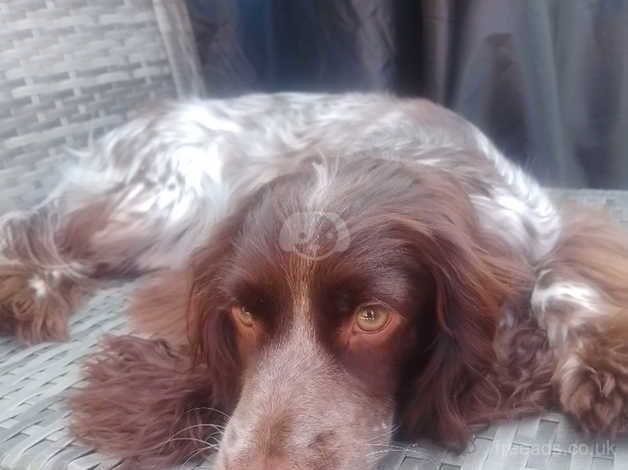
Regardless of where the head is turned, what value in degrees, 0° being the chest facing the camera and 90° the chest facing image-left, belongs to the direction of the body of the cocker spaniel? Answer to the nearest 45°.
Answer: approximately 0°
